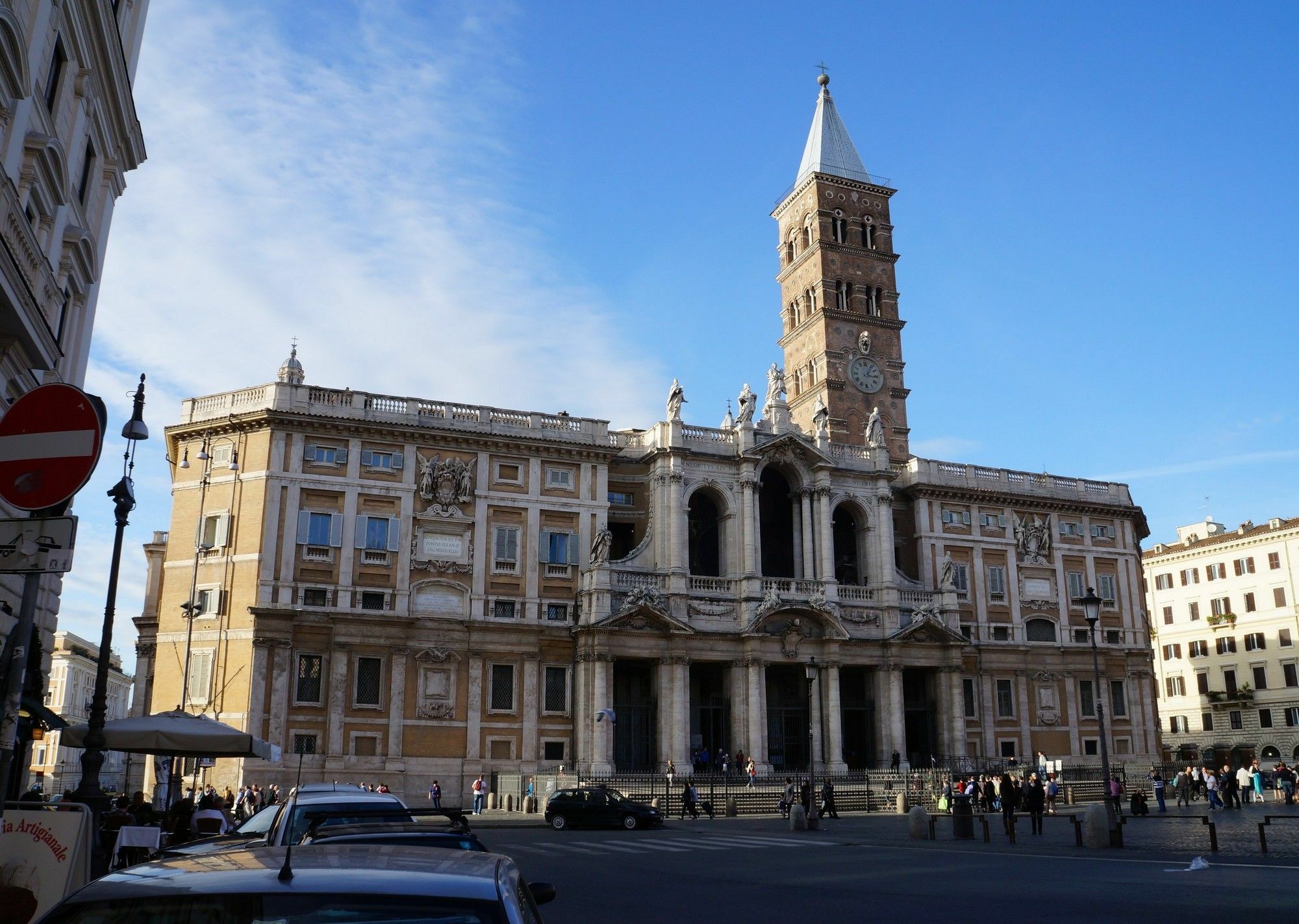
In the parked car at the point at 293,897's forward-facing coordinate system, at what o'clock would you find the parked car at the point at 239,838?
the parked car at the point at 239,838 is roughly at 12 o'clock from the parked car at the point at 293,897.

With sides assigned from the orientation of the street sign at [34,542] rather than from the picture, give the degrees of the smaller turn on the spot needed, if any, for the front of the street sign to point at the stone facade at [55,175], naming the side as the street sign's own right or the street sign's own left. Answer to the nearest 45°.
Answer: approximately 180°

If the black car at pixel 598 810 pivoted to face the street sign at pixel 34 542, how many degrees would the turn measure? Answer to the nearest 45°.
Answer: approximately 90° to its right

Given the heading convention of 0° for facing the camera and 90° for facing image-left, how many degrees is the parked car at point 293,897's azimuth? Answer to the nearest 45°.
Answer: approximately 180°

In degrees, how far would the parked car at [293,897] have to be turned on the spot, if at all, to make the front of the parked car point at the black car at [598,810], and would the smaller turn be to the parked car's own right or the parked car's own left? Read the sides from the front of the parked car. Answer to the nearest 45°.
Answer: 0° — it already faces it

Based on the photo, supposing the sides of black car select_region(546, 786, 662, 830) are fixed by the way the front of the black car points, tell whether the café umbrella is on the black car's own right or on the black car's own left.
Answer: on the black car's own right

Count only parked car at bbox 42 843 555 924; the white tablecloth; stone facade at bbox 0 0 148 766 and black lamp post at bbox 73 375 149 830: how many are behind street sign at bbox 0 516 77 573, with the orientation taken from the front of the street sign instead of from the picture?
3

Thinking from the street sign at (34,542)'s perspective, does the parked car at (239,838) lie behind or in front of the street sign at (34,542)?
behind

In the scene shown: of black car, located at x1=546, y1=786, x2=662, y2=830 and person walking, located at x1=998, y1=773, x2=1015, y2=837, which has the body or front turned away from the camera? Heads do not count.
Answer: the person walking

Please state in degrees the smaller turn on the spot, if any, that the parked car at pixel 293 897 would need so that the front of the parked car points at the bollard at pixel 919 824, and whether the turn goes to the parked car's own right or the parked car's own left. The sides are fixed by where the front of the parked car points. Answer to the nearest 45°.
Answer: approximately 45° to the parked car's own right

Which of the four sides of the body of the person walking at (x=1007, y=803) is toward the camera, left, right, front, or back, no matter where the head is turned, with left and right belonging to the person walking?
back

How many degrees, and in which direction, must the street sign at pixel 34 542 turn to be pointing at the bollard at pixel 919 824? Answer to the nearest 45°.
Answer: approximately 135° to its left

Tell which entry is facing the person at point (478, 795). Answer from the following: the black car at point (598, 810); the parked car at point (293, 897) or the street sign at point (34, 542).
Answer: the parked car

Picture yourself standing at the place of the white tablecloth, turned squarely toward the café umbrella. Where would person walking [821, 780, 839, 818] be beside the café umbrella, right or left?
right
